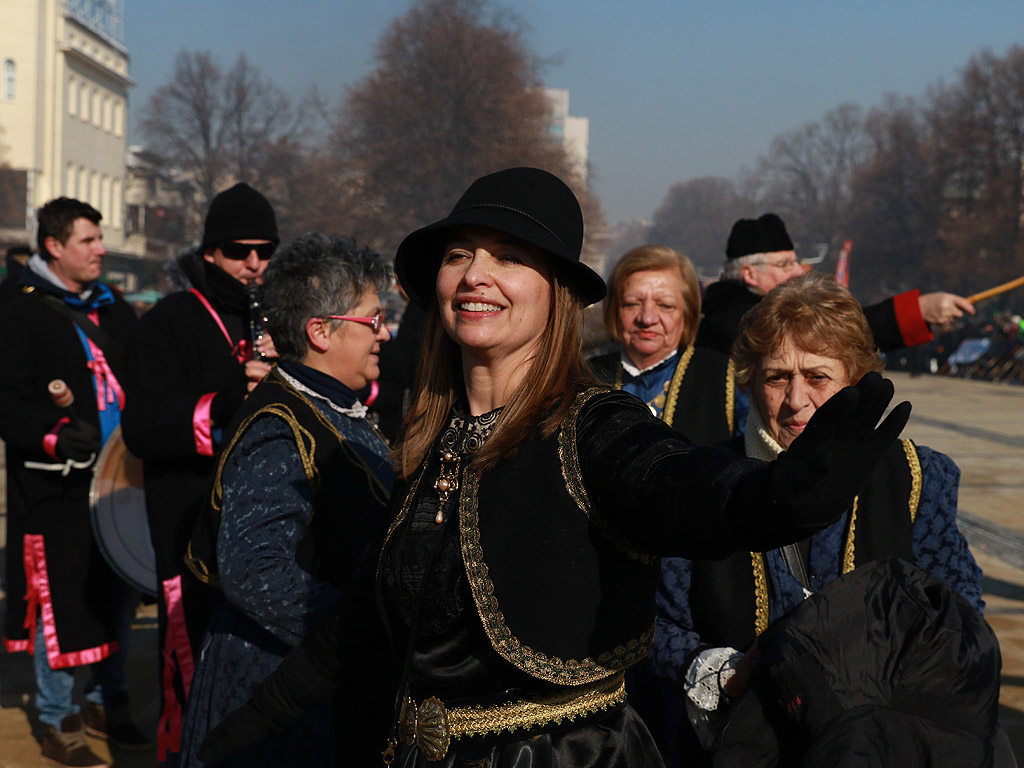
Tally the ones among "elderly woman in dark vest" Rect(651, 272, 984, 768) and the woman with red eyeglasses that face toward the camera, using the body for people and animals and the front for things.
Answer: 1

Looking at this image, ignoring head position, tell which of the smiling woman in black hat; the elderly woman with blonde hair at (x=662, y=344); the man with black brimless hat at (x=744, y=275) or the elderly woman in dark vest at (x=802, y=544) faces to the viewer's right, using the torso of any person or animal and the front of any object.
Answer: the man with black brimless hat

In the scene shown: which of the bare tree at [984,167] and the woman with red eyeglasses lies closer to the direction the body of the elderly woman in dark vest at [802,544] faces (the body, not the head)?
the woman with red eyeglasses

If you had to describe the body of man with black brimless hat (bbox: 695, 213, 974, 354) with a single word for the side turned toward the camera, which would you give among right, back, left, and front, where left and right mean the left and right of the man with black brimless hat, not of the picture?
right

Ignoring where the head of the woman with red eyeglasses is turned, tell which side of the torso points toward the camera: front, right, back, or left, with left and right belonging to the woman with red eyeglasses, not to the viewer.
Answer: right

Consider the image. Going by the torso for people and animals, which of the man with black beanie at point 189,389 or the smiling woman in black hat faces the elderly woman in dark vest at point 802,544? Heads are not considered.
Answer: the man with black beanie

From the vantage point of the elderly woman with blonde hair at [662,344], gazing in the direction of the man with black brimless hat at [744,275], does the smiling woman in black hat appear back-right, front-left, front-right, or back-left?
back-right

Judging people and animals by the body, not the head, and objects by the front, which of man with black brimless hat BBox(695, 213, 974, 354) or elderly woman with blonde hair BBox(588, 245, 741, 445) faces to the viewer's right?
the man with black brimless hat

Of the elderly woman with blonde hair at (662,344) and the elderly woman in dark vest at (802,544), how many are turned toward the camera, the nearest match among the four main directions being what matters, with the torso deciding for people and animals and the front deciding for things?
2

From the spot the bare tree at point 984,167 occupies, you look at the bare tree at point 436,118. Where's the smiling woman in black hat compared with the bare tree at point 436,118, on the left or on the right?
left

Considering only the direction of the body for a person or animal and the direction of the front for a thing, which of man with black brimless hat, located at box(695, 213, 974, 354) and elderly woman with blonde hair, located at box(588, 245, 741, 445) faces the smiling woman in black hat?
the elderly woman with blonde hair

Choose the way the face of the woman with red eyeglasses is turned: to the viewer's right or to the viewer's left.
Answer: to the viewer's right
